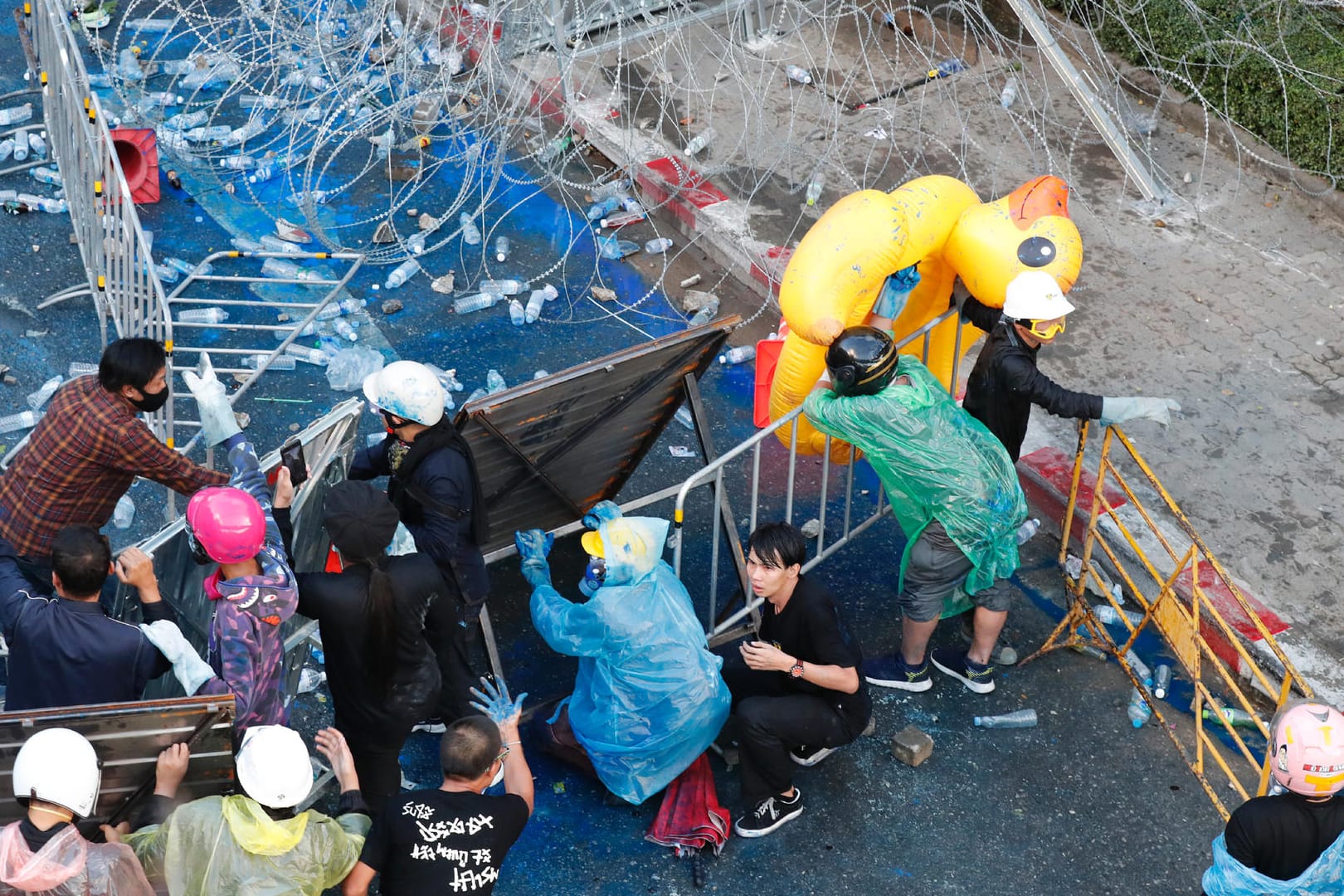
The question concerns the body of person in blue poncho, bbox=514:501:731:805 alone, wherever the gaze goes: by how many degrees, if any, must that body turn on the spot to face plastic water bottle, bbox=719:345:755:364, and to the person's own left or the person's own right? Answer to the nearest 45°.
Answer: approximately 45° to the person's own right

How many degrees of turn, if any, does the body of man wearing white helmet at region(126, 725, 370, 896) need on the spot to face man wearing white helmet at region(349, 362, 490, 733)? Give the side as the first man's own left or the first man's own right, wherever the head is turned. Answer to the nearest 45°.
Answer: approximately 45° to the first man's own right

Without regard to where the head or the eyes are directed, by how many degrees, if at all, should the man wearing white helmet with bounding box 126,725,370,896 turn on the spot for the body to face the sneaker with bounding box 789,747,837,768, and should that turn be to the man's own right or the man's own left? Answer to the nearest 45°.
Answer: approximately 90° to the man's own right

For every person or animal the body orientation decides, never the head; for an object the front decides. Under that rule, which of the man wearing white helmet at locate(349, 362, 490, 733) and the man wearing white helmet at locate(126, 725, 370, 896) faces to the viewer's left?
the man wearing white helmet at locate(349, 362, 490, 733)

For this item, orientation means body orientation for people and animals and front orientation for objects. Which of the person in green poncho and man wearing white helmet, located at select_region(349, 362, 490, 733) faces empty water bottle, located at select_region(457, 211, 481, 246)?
the person in green poncho

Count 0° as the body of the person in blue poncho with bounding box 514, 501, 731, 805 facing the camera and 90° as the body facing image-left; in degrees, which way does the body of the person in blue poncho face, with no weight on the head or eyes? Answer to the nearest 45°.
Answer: approximately 135°

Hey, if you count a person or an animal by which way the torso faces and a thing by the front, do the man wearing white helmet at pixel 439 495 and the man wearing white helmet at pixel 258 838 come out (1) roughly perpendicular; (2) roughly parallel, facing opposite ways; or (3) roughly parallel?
roughly perpendicular

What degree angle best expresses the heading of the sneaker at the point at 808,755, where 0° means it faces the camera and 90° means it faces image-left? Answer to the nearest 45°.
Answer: approximately 45°

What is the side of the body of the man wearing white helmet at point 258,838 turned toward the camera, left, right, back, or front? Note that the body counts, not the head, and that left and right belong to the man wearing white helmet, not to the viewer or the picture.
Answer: back

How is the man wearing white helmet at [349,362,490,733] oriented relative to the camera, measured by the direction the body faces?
to the viewer's left
